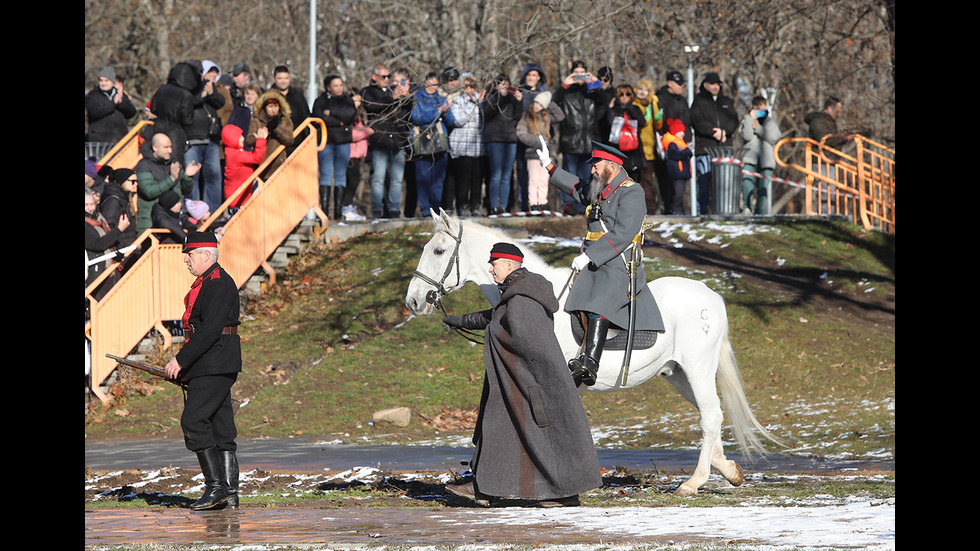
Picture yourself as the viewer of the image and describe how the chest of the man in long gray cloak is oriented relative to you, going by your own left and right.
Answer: facing to the left of the viewer

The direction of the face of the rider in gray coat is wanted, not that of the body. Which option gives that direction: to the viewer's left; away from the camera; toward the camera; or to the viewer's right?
to the viewer's left

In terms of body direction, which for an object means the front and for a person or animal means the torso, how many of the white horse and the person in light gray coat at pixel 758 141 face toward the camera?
1

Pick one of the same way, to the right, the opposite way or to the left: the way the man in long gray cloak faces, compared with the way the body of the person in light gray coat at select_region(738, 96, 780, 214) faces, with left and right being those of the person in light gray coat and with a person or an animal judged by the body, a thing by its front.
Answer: to the right

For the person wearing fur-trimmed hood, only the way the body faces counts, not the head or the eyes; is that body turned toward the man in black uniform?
yes

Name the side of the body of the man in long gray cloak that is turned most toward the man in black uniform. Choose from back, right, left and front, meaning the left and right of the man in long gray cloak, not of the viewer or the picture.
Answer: front

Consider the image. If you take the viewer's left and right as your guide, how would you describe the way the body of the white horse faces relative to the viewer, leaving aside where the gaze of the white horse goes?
facing to the left of the viewer

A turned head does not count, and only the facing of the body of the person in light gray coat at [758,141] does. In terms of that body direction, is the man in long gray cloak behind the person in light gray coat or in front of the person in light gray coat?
in front
